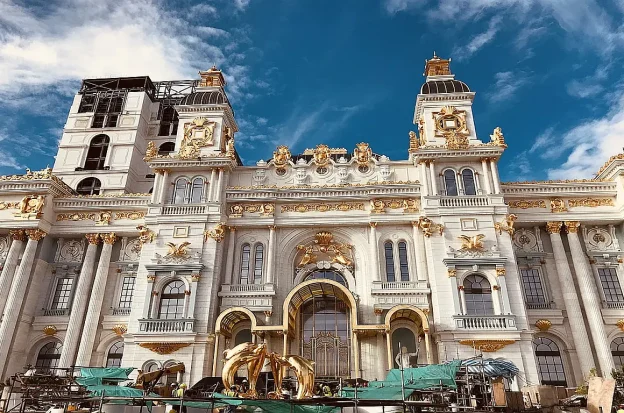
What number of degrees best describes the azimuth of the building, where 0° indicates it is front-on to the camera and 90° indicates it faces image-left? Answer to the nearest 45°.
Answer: approximately 0°
